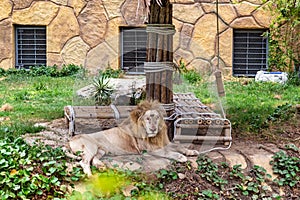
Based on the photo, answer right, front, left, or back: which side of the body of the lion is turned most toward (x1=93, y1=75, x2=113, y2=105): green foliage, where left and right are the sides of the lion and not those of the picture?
left

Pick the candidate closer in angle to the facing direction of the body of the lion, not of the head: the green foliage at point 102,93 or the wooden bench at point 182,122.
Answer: the wooden bench

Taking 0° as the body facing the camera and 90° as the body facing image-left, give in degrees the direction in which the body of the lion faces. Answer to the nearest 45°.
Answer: approximately 270°
